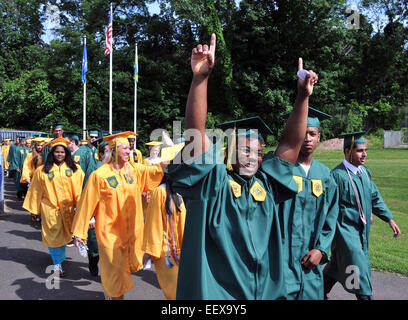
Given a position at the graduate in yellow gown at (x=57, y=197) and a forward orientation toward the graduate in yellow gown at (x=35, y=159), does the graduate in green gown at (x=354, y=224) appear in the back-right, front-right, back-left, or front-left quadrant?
back-right

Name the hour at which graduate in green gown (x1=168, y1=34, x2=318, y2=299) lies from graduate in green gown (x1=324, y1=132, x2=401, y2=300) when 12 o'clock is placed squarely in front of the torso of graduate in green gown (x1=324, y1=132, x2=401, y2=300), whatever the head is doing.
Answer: graduate in green gown (x1=168, y1=34, x2=318, y2=299) is roughly at 2 o'clock from graduate in green gown (x1=324, y1=132, x2=401, y2=300).

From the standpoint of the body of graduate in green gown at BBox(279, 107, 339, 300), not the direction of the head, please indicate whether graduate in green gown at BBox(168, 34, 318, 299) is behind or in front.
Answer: in front

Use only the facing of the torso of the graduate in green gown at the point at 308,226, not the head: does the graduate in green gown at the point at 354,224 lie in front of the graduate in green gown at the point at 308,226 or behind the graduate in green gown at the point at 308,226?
behind

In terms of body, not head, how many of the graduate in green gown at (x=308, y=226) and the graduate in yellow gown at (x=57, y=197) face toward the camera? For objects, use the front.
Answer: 2

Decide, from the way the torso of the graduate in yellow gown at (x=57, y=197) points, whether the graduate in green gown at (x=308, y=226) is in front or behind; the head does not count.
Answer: in front

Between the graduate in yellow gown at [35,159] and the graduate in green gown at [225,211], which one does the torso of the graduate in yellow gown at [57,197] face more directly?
the graduate in green gown

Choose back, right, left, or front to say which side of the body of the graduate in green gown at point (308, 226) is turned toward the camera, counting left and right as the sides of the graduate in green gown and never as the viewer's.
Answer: front

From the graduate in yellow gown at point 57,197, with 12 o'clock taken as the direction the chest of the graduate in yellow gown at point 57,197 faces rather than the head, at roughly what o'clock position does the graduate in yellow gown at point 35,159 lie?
the graduate in yellow gown at point 35,159 is roughly at 6 o'clock from the graduate in yellow gown at point 57,197.

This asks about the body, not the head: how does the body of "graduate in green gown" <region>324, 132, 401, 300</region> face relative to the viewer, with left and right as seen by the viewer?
facing the viewer and to the right of the viewer

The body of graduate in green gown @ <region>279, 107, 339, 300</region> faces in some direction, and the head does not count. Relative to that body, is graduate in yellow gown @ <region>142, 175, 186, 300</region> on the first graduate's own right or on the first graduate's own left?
on the first graduate's own right

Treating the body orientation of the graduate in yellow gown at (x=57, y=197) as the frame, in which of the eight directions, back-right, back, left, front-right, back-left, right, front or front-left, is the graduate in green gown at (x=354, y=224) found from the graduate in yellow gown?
front-left
